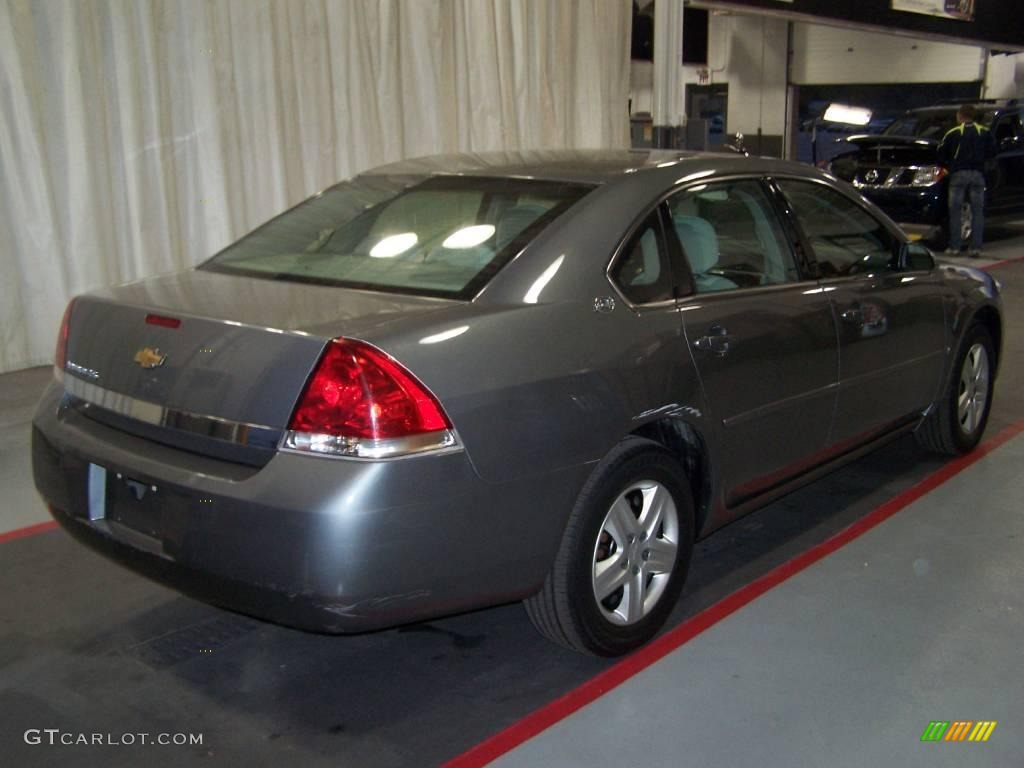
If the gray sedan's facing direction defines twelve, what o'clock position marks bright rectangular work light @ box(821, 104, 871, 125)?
The bright rectangular work light is roughly at 11 o'clock from the gray sedan.

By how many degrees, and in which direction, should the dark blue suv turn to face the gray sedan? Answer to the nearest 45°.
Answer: approximately 45° to its left

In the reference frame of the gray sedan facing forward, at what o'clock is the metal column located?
The metal column is roughly at 11 o'clock from the gray sedan.

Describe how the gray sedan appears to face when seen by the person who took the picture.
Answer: facing away from the viewer and to the right of the viewer

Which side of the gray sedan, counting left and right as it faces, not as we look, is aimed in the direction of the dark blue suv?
front

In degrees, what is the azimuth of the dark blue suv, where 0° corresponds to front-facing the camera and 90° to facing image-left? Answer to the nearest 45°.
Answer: approximately 45°

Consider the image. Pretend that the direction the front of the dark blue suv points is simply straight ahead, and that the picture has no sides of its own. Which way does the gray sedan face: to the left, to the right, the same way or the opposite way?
the opposite way

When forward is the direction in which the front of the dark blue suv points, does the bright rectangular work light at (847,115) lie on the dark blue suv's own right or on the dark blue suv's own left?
on the dark blue suv's own right
